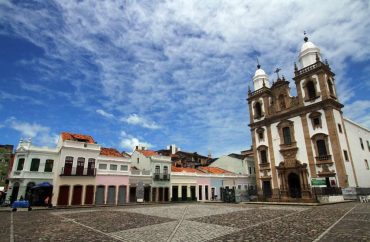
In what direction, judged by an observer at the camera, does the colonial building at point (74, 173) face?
facing the viewer and to the right of the viewer

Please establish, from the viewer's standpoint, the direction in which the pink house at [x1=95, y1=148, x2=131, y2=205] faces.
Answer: facing the viewer

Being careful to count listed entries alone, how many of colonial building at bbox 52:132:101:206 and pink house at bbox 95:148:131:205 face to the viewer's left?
0

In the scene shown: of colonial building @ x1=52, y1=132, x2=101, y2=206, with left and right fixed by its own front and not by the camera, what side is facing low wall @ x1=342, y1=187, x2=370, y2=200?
left

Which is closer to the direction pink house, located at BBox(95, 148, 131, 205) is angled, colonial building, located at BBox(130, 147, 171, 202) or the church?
the church

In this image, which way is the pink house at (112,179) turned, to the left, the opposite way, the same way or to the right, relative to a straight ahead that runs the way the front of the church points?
to the left

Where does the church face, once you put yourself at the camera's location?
facing the viewer and to the left of the viewer

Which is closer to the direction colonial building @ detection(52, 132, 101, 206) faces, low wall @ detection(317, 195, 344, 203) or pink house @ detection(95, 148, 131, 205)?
the low wall

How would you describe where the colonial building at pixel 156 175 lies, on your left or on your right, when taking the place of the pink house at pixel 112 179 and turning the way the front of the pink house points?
on your left

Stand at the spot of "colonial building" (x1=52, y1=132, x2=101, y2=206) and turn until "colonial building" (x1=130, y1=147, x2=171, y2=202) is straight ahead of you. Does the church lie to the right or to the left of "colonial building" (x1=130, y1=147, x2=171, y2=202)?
right
